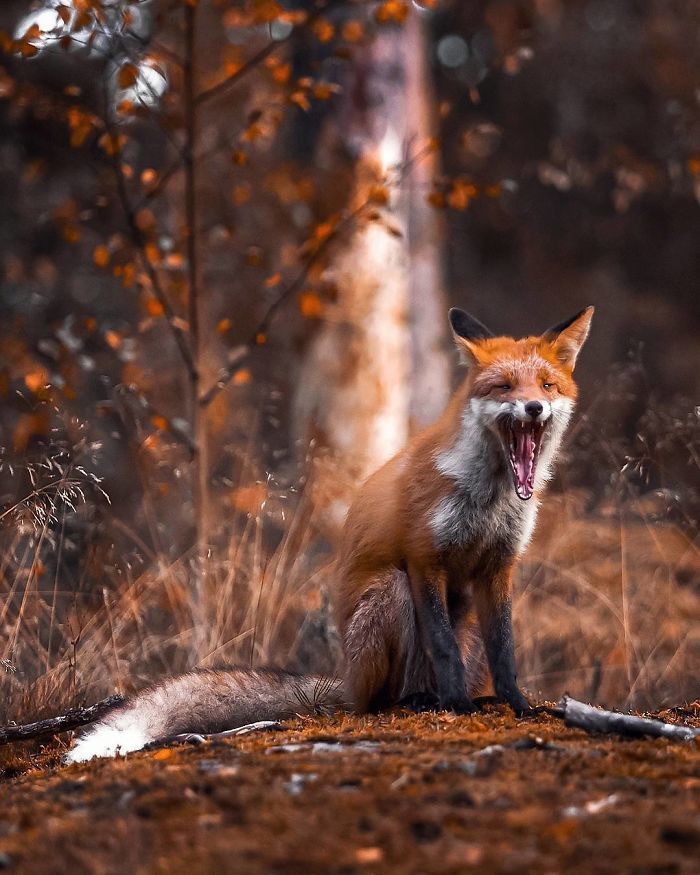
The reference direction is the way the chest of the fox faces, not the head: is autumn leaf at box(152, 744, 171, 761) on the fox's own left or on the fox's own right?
on the fox's own right

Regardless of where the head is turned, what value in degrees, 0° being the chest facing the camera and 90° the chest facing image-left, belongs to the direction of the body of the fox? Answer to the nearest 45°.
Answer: approximately 315°

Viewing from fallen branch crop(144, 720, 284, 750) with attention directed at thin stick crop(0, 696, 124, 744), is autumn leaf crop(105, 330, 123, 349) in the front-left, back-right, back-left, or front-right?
front-right

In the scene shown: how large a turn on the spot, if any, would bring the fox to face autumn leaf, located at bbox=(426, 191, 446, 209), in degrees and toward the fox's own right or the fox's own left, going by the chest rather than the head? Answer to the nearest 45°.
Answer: approximately 135° to the fox's own left

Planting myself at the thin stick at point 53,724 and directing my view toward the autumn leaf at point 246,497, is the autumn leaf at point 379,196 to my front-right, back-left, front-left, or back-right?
front-right

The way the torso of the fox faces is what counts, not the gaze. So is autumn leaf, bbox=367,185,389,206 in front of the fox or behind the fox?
behind

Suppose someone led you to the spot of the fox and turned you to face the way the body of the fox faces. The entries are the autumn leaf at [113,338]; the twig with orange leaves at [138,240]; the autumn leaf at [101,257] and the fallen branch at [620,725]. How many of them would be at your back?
3

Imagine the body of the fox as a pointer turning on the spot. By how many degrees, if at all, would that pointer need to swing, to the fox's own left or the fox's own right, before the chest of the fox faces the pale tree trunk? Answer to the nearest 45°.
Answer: approximately 135° to the fox's own left

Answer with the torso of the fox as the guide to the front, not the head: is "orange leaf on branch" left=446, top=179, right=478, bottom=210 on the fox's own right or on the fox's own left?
on the fox's own left

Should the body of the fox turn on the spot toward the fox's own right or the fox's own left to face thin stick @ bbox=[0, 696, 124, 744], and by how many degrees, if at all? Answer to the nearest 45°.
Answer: approximately 135° to the fox's own right

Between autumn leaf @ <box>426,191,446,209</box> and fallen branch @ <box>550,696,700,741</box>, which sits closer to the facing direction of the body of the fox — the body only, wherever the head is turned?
the fallen branch
